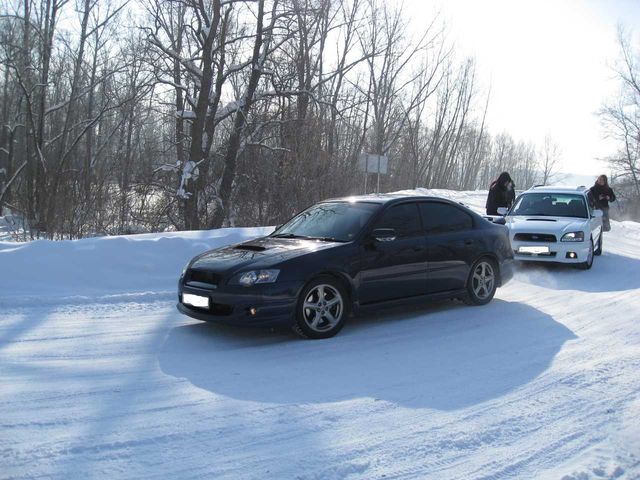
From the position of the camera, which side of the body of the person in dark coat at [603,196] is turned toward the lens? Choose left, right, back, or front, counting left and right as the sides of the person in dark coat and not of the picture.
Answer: front

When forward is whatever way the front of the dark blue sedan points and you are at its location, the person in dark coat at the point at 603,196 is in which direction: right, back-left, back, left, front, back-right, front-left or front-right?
back

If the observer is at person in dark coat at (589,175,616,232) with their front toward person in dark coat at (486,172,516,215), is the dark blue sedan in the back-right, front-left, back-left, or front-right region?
front-left

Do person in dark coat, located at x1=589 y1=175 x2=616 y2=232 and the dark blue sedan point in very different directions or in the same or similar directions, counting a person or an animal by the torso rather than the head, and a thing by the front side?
same or similar directions

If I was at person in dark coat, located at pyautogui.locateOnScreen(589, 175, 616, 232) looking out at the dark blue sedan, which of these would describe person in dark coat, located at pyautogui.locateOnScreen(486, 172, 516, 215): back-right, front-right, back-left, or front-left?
front-right

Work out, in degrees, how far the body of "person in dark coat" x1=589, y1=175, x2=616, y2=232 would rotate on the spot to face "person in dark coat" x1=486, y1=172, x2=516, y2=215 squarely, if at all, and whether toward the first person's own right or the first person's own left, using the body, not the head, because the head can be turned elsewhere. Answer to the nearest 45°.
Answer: approximately 45° to the first person's own right

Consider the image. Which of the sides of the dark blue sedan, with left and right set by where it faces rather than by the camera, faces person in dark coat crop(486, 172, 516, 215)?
back

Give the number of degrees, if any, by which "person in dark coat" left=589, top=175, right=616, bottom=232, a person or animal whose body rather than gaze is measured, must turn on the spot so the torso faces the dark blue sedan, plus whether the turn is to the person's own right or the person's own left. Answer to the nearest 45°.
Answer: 0° — they already face it

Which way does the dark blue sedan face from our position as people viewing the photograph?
facing the viewer and to the left of the viewer

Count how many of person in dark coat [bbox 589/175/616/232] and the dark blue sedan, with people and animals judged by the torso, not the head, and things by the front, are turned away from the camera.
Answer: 0
